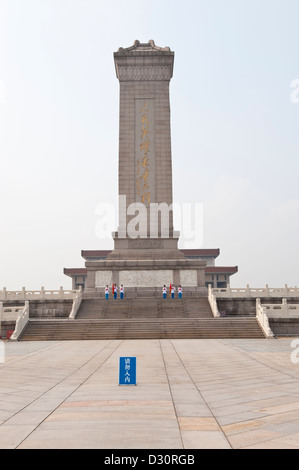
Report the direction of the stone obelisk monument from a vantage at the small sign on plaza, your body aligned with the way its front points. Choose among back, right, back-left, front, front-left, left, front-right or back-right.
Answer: back

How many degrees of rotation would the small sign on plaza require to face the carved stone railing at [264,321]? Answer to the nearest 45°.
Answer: approximately 135° to its left

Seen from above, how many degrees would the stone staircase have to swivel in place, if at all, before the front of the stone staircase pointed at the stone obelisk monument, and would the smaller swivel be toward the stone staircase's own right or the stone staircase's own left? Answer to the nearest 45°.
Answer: approximately 180°

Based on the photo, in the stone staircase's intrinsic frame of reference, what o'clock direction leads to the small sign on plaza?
The small sign on plaza is roughly at 12 o'clock from the stone staircase.

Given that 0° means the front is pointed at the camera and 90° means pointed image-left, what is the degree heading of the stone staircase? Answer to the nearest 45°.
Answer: approximately 0°

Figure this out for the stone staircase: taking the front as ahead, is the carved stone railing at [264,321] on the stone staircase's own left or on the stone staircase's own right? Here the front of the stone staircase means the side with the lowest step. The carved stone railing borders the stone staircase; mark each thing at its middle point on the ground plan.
on the stone staircase's own left

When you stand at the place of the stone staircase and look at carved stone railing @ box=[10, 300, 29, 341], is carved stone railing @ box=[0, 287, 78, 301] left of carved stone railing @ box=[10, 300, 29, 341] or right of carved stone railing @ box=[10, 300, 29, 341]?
right

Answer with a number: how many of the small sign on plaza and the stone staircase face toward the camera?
2

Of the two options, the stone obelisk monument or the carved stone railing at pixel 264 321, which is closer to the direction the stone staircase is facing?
the carved stone railing
